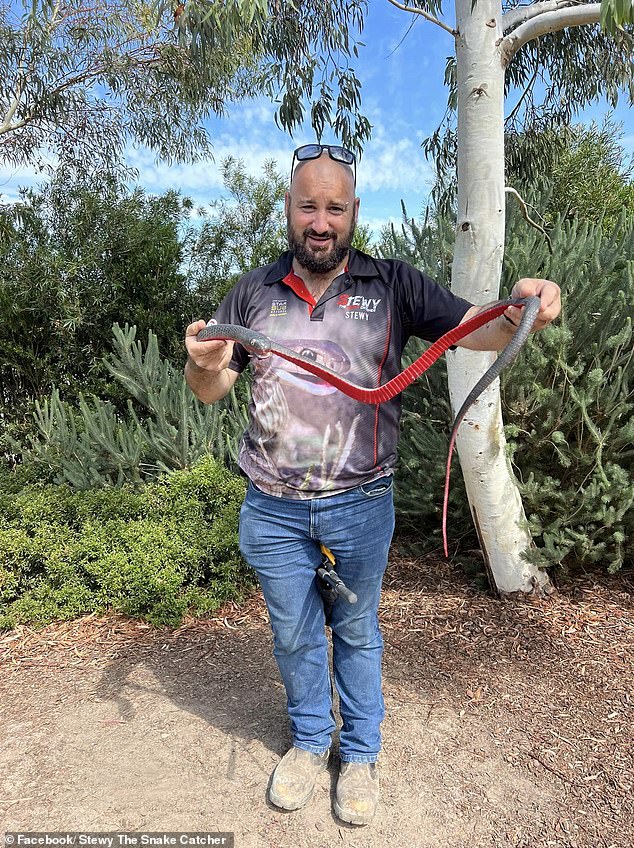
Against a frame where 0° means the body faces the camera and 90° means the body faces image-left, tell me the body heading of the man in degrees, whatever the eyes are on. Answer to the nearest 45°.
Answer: approximately 0°

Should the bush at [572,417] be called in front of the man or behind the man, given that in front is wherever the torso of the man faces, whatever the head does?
behind

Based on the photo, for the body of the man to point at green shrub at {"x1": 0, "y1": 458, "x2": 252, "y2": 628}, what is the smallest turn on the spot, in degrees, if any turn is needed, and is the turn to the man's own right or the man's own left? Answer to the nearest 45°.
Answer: approximately 135° to the man's own right

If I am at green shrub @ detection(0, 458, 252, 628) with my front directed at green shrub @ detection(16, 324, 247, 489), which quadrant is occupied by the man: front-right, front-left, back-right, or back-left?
back-right

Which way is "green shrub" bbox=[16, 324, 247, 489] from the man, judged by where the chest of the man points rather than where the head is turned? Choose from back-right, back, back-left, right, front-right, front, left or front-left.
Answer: back-right
